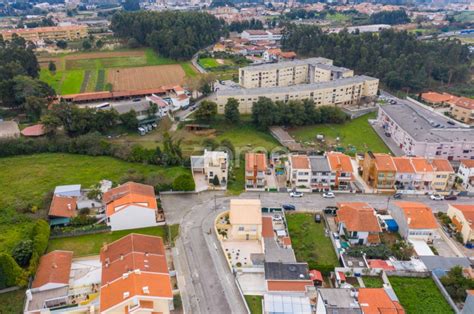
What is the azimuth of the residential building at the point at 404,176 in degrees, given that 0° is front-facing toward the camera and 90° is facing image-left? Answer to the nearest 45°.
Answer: approximately 0°

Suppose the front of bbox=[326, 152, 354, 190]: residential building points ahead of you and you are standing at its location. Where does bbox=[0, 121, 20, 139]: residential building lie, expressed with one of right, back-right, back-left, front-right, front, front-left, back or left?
right

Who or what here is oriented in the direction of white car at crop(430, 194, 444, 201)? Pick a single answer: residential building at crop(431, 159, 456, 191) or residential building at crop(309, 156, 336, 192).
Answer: residential building at crop(431, 159, 456, 191)

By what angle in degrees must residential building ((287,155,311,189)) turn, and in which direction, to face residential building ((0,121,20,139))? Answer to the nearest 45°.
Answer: approximately 90° to its right

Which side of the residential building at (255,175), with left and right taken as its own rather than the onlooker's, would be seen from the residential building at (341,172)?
left

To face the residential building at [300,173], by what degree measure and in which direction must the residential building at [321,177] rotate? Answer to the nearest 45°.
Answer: approximately 90° to its right

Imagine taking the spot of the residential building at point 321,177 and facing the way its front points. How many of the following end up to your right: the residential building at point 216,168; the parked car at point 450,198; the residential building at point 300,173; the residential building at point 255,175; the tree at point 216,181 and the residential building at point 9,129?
5

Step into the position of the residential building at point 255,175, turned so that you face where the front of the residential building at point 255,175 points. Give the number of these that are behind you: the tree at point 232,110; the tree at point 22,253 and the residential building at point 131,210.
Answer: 1

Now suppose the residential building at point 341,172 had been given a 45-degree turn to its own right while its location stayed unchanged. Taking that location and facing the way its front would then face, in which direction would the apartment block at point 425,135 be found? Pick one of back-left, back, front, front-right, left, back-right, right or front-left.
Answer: back

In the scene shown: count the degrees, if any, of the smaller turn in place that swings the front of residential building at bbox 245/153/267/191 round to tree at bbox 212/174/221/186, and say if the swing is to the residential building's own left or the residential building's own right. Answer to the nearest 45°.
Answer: approximately 90° to the residential building's own right
